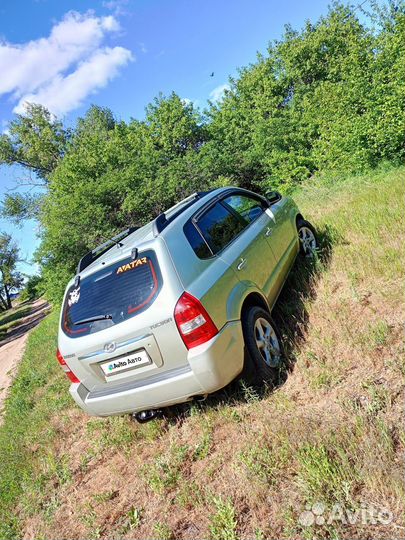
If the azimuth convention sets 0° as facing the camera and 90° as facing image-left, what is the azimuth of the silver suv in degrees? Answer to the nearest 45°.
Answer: approximately 225°
